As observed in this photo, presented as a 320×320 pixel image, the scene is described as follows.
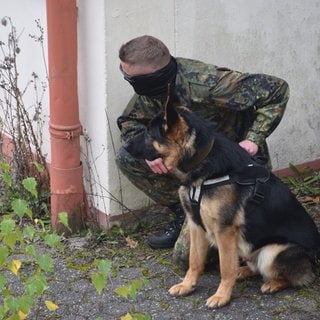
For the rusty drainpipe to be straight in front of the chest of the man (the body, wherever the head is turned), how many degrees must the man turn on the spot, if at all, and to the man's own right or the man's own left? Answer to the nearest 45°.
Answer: approximately 45° to the man's own right

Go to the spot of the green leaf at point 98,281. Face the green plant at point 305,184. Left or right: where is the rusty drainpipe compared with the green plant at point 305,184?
left

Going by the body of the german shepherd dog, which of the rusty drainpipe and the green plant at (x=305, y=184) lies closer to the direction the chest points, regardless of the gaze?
the rusty drainpipe

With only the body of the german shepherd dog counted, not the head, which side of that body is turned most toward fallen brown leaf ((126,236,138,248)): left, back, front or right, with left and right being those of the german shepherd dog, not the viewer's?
right

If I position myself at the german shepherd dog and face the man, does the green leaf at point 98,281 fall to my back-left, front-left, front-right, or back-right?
back-left

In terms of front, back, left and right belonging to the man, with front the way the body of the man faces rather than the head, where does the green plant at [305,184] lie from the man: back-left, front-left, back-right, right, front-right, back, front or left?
back

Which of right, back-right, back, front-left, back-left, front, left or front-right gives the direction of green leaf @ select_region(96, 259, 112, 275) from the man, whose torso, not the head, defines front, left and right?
front-left

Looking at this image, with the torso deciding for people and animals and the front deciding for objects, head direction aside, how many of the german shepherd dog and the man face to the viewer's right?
0

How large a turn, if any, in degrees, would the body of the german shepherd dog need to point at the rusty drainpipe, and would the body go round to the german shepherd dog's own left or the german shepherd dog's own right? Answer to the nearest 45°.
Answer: approximately 90° to the german shepherd dog's own right

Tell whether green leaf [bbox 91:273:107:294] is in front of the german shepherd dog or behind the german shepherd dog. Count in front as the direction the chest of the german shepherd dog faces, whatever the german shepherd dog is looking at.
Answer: in front

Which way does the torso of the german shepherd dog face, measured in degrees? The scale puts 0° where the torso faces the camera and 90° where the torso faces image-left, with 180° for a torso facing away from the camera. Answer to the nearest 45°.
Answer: approximately 45°

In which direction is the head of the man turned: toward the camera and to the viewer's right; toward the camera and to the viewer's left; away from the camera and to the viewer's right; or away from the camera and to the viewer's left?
toward the camera and to the viewer's left

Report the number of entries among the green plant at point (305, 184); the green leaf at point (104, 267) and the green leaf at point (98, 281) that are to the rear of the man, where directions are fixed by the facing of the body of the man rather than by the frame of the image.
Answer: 1

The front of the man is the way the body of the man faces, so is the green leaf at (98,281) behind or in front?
in front

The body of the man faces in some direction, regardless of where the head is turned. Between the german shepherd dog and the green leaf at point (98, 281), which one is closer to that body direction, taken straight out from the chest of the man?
the green leaf
